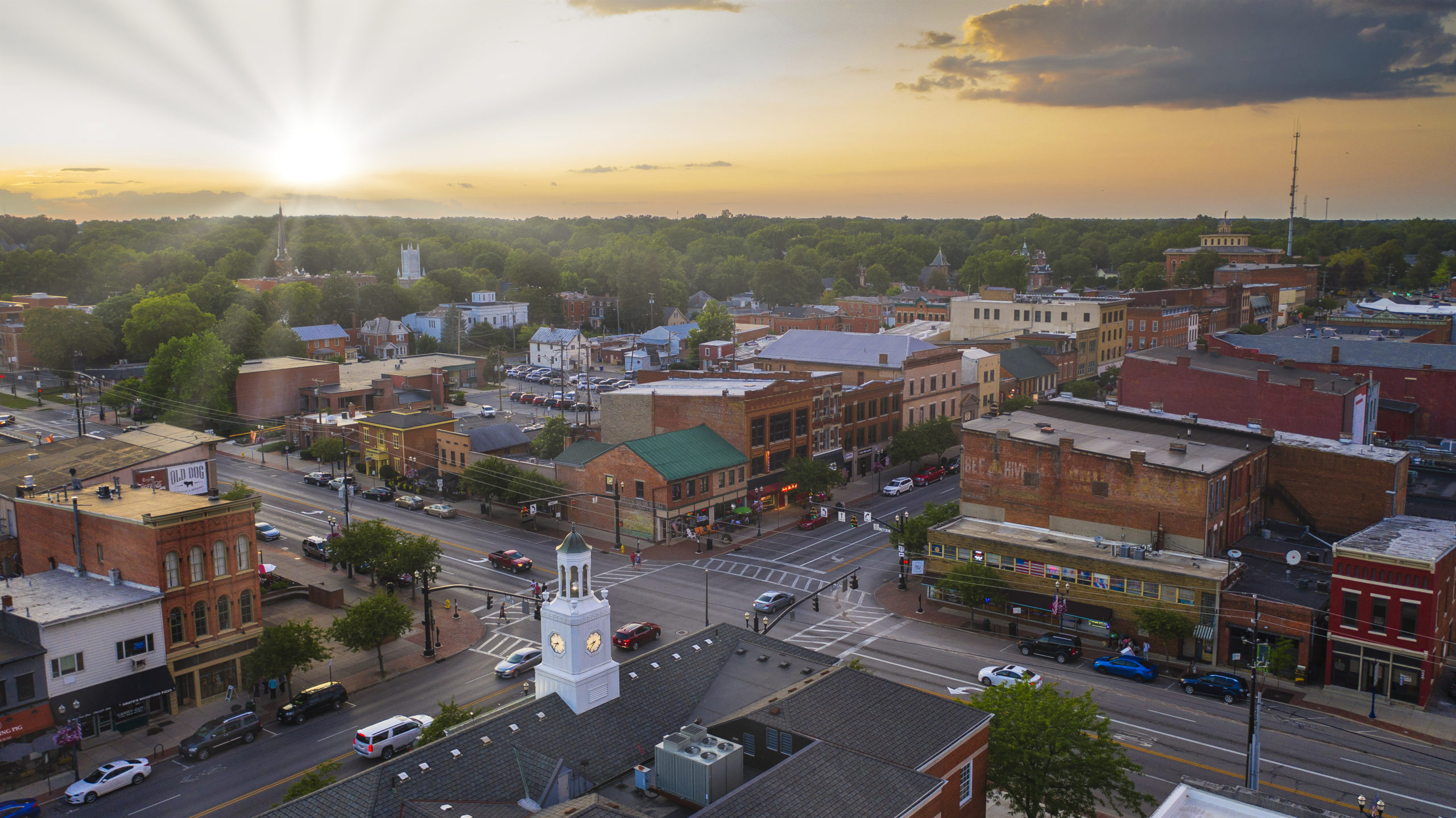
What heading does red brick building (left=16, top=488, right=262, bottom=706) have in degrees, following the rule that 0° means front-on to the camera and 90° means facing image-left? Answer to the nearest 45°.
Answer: approximately 315°

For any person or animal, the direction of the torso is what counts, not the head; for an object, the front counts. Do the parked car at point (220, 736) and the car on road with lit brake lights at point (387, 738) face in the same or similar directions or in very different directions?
very different directions

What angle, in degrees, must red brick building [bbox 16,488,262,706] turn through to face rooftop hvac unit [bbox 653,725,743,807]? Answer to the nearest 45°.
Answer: approximately 45° to its right

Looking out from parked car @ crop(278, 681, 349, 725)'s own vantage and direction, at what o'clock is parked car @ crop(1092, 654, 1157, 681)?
parked car @ crop(1092, 654, 1157, 681) is roughly at 8 o'clock from parked car @ crop(278, 681, 349, 725).

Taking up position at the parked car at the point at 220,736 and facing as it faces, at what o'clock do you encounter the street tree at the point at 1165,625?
The street tree is roughly at 8 o'clock from the parked car.

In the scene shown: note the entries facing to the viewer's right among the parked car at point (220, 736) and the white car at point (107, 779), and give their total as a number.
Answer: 0

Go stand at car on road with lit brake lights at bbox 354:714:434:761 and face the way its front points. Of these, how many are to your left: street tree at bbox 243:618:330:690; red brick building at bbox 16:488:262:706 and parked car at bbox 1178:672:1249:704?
2

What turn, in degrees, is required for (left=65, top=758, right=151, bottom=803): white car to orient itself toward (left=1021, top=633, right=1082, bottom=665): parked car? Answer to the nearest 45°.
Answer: approximately 135° to its left

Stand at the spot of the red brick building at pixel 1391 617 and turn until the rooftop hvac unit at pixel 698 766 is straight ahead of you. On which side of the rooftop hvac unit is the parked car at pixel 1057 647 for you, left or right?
right

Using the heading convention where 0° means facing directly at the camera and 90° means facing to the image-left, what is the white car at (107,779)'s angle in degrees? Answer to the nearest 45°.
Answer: approximately 45°
